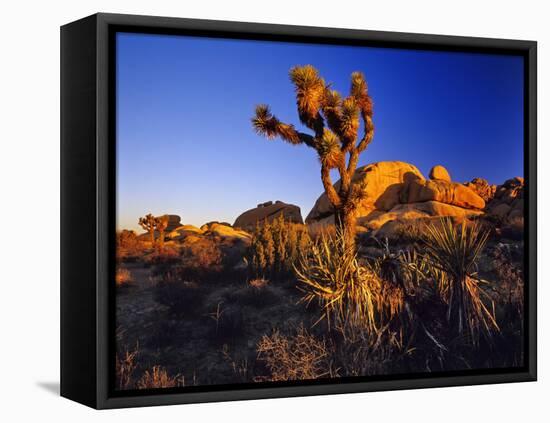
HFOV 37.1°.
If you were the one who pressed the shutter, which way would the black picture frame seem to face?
facing the viewer and to the right of the viewer
